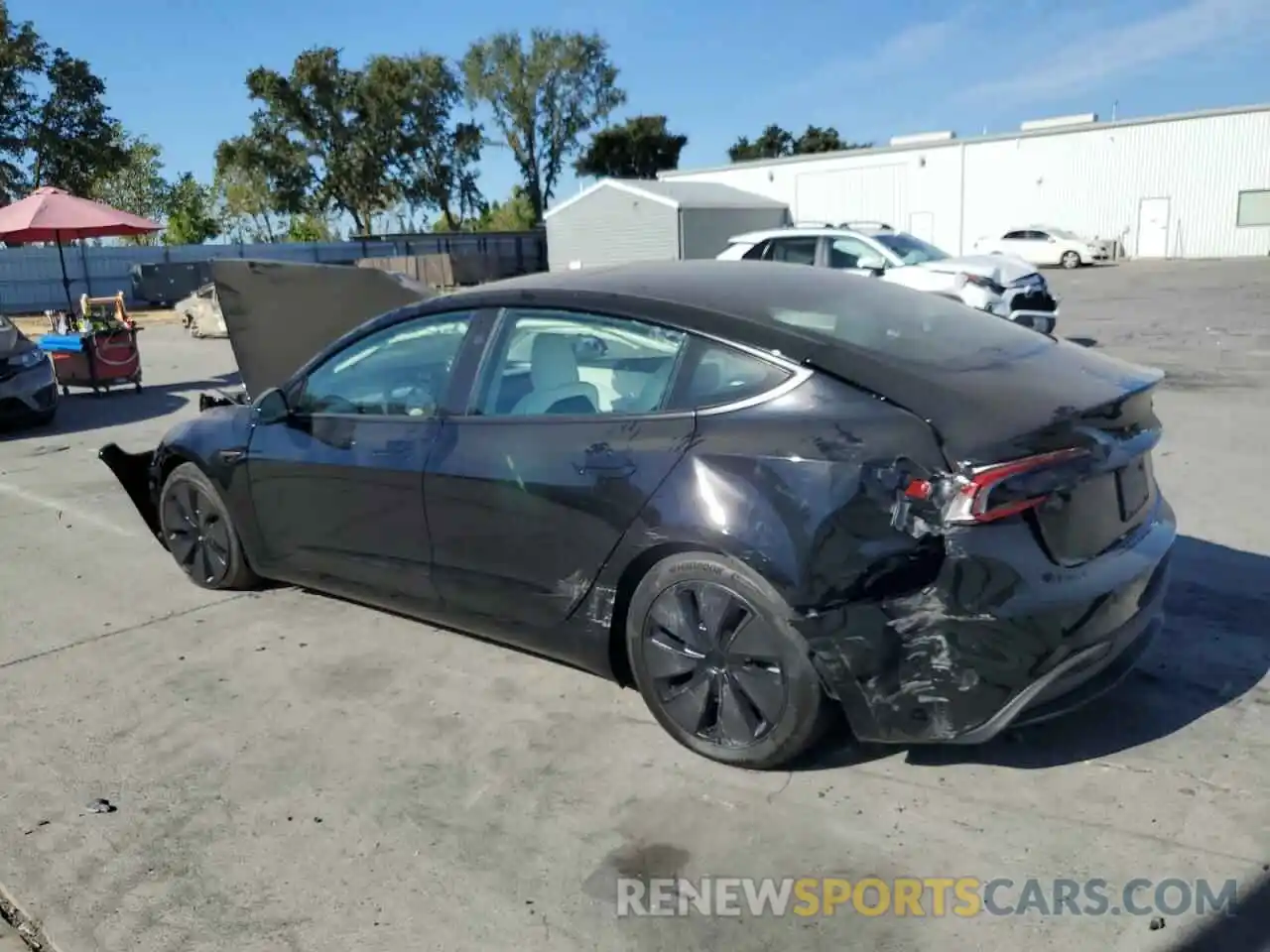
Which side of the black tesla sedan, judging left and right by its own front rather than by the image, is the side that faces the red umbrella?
front

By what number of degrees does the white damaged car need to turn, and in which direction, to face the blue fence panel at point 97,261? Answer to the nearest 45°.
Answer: approximately 180°

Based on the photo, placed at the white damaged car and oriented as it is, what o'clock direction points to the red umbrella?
The red umbrella is roughly at 4 o'clock from the white damaged car.

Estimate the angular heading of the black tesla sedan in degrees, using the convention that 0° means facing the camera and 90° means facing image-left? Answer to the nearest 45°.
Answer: approximately 135°

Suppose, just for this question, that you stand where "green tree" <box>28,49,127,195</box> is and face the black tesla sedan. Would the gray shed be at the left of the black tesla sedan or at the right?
left

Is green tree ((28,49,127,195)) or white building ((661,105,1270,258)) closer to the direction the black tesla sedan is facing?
the green tree

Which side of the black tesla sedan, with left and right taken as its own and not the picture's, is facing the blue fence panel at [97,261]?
front

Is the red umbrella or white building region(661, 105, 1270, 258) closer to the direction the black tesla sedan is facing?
the red umbrella

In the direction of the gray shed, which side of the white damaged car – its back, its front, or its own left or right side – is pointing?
back

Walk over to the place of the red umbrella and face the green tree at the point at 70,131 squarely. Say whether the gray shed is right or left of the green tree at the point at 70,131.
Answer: right
